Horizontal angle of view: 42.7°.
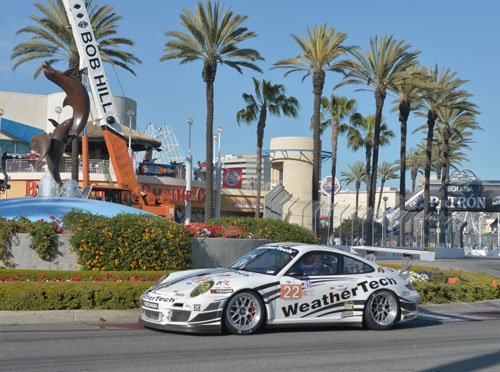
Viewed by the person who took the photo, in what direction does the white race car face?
facing the viewer and to the left of the viewer

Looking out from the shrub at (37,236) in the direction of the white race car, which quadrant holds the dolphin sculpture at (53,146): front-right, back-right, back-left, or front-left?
back-left

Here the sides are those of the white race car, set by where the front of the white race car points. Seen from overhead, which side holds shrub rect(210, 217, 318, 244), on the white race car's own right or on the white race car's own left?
on the white race car's own right

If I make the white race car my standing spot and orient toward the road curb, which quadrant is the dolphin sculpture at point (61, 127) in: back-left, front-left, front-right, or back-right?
front-right

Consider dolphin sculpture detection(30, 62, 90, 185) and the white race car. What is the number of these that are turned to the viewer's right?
0

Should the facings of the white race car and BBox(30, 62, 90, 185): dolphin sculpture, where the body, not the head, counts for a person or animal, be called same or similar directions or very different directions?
same or similar directions

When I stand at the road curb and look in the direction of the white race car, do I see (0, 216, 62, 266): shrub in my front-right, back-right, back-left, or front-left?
back-left

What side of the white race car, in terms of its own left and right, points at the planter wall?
right
